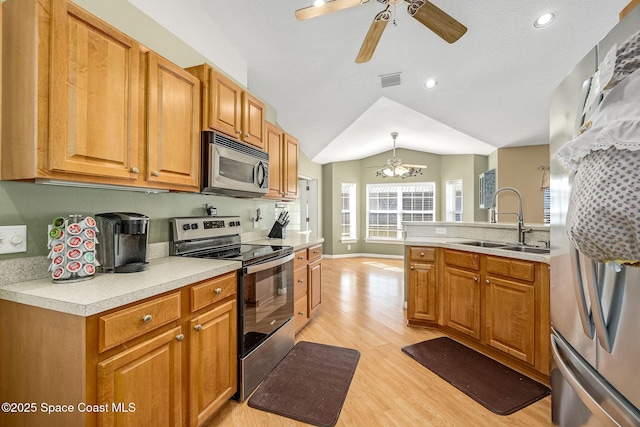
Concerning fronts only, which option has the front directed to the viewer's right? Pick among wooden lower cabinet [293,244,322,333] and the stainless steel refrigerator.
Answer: the wooden lower cabinet

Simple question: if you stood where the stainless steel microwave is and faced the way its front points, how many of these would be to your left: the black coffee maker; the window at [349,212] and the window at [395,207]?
2

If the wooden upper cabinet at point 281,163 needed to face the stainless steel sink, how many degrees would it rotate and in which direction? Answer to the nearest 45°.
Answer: approximately 45° to its left

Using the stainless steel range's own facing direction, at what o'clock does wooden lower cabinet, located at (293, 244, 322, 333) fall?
The wooden lower cabinet is roughly at 9 o'clock from the stainless steel range.

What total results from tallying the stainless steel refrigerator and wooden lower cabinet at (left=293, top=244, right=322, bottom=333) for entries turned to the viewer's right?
1

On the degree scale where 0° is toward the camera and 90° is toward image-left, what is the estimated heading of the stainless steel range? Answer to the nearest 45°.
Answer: approximately 315°

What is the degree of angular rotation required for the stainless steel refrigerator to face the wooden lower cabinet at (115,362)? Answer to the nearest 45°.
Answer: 0° — it already faces it

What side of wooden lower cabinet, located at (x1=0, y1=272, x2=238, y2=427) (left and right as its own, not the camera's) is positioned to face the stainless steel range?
left
